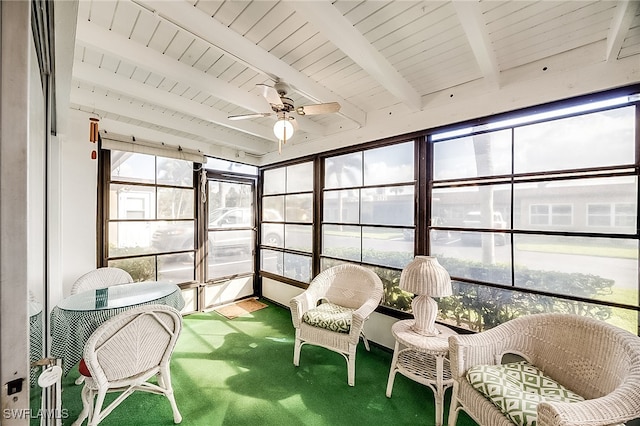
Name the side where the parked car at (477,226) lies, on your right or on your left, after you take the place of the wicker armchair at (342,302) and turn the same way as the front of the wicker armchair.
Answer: on your left

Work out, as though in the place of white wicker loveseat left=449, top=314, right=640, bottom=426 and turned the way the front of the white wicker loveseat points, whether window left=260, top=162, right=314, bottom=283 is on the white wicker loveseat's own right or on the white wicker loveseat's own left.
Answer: on the white wicker loveseat's own right

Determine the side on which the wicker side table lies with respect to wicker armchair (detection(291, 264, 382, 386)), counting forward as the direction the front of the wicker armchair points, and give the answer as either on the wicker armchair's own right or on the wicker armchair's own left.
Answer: on the wicker armchair's own left

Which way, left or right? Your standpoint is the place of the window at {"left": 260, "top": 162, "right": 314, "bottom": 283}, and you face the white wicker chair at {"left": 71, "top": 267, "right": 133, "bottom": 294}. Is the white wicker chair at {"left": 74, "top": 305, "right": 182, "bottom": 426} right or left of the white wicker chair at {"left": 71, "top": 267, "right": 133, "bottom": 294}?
left

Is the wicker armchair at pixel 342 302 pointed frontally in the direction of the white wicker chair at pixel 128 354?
yes

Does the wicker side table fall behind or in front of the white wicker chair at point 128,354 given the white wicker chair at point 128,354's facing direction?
behind

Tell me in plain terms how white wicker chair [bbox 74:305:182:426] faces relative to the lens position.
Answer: facing away from the viewer and to the left of the viewer
